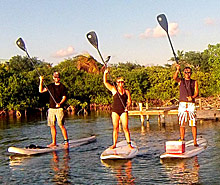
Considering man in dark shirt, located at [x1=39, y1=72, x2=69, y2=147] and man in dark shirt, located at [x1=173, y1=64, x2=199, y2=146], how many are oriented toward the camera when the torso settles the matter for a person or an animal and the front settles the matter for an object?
2

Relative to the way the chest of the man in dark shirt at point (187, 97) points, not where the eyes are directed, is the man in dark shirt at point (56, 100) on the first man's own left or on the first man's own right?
on the first man's own right

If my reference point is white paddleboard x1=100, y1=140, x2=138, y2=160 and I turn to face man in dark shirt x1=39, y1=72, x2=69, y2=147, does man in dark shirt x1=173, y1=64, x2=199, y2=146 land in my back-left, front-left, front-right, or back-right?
back-right

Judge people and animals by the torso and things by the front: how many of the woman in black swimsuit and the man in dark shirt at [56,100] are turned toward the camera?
2

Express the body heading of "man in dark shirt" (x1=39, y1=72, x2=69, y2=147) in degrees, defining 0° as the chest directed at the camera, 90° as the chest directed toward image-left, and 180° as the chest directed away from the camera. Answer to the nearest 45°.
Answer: approximately 0°

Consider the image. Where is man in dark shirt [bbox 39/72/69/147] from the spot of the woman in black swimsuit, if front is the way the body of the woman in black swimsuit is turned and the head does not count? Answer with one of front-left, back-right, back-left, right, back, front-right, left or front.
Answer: back-right
